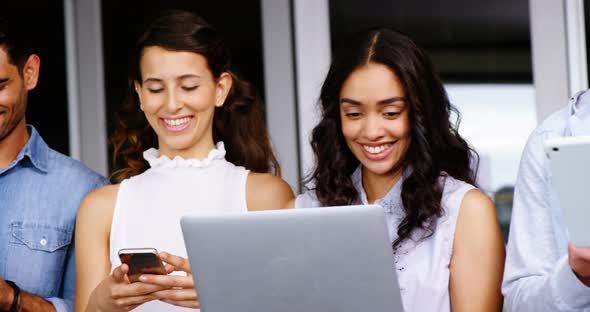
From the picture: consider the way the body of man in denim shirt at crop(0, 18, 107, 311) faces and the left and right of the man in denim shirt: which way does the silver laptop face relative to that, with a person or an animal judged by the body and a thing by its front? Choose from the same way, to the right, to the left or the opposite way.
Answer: the opposite way

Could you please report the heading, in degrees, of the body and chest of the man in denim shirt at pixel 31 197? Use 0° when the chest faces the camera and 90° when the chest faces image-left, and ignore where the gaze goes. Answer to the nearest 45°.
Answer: approximately 0°

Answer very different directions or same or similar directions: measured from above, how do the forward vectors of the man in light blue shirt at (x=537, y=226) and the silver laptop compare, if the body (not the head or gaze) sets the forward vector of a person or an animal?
very different directions

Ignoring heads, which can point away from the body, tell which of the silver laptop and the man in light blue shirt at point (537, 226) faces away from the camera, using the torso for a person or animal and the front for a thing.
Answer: the silver laptop

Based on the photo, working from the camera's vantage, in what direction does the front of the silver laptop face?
facing away from the viewer
